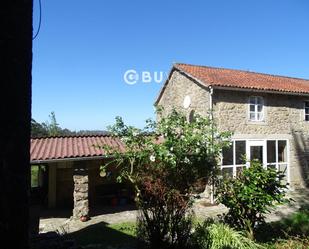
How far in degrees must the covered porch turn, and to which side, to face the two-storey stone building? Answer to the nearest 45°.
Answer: approximately 90° to its left

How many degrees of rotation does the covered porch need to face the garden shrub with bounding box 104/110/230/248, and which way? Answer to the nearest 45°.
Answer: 0° — it already faces it

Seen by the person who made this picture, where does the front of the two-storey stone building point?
facing the viewer and to the right of the viewer

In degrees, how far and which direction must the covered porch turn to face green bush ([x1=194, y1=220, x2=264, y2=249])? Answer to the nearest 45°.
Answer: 0° — it already faces it

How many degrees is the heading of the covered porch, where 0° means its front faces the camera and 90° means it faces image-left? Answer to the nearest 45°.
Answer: approximately 0°

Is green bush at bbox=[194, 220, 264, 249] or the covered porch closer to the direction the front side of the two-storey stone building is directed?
the green bush

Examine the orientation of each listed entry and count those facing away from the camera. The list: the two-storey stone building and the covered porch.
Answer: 0

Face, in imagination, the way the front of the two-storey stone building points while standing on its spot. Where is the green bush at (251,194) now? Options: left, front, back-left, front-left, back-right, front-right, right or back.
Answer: front-right

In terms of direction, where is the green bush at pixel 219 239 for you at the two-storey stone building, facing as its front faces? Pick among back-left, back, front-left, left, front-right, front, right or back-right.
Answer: front-right
